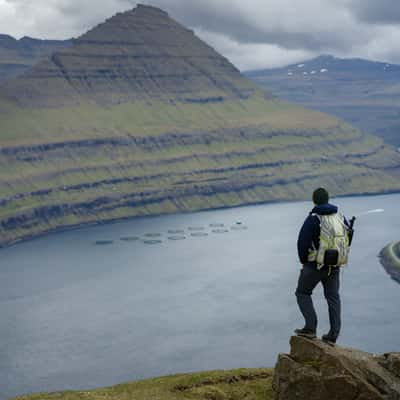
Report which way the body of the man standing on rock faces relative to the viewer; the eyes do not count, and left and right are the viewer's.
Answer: facing away from the viewer and to the left of the viewer

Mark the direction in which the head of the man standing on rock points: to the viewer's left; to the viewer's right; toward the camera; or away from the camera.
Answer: away from the camera
